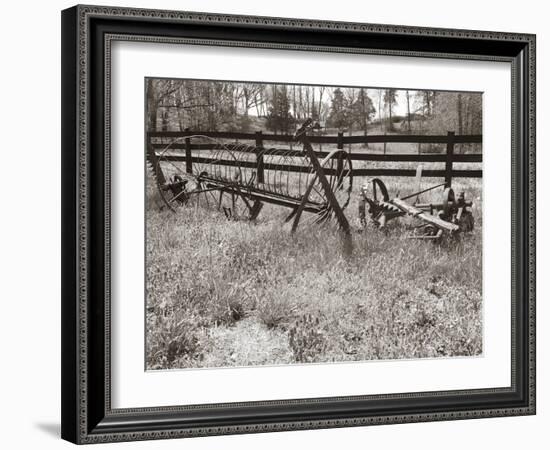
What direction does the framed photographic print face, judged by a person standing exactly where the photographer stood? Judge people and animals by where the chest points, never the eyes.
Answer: facing the viewer and to the right of the viewer
